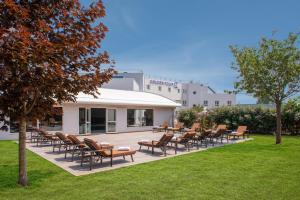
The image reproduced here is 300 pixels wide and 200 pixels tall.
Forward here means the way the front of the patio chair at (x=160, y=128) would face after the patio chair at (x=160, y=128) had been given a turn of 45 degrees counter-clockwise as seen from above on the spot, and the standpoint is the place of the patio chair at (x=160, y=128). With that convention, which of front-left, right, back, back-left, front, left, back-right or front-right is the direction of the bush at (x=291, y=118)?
back-left

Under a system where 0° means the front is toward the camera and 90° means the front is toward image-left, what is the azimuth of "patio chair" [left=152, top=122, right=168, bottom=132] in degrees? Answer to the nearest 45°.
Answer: approximately 90°

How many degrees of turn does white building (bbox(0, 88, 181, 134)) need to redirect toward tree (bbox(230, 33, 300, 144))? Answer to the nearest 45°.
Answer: approximately 45° to its left

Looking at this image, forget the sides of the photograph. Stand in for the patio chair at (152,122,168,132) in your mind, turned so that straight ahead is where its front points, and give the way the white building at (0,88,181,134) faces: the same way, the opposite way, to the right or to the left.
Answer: to the left

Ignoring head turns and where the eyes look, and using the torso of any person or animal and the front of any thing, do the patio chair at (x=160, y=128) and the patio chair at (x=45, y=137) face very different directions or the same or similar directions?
very different directions

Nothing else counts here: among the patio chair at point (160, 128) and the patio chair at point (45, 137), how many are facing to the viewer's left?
1

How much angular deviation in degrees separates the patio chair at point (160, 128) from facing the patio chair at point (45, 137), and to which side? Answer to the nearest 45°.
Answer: approximately 45° to its left

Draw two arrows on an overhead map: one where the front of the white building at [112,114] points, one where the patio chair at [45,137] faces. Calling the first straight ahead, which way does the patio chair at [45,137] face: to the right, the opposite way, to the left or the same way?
to the left

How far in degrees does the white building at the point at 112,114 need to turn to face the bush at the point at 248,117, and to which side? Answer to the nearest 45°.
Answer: approximately 90° to its left

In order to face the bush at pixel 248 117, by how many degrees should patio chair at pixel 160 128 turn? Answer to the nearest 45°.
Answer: approximately 180°

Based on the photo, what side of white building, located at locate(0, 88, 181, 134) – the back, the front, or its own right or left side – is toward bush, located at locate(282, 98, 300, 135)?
left

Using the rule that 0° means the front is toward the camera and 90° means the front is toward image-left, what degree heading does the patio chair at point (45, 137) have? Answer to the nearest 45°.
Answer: approximately 270°
